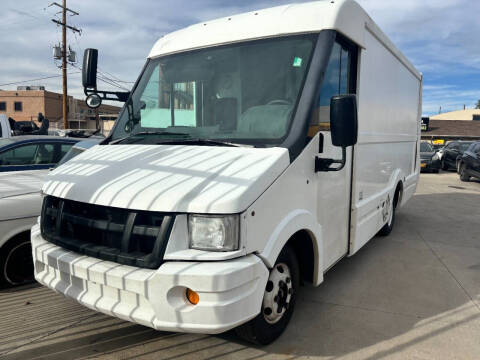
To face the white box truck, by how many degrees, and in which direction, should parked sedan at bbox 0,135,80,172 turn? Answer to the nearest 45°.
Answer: approximately 90° to its left

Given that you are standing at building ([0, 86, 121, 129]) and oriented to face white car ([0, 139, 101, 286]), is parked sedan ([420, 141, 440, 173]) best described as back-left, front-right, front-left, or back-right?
front-left

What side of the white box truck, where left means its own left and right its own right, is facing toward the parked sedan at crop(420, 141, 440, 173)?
back

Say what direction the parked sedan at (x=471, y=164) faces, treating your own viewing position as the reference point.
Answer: facing the viewer and to the left of the viewer

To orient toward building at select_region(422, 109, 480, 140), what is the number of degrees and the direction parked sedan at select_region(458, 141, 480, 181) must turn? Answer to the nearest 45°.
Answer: approximately 135° to its right

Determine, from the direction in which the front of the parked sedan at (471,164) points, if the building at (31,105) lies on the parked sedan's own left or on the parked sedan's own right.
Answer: on the parked sedan's own right

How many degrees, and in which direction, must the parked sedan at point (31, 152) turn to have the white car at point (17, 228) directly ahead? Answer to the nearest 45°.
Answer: approximately 90° to its left

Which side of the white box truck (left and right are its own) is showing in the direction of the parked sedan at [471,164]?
back

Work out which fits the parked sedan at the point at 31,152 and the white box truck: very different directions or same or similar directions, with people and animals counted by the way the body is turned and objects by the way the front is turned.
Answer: same or similar directions

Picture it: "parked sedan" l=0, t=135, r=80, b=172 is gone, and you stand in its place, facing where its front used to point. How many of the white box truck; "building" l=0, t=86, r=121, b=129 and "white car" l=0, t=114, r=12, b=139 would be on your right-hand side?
2

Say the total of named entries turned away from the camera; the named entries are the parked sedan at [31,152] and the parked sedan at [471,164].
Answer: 0

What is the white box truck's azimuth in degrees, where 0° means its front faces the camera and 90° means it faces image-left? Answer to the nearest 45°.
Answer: approximately 45°

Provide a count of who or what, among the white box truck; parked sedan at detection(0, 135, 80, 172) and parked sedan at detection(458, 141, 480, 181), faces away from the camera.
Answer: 0

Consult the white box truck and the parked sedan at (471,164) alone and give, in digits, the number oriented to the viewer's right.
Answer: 0

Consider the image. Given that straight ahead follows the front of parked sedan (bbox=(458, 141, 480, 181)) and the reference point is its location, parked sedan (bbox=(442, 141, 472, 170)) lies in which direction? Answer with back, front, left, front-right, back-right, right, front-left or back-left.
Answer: back-right

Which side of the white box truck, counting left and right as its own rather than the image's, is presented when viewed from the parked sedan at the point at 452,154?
back

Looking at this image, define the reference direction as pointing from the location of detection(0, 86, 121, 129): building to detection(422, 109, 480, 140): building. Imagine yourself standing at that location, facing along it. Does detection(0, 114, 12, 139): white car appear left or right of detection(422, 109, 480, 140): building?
right

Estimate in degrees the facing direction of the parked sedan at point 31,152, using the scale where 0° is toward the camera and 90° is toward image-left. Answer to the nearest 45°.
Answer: approximately 90°
